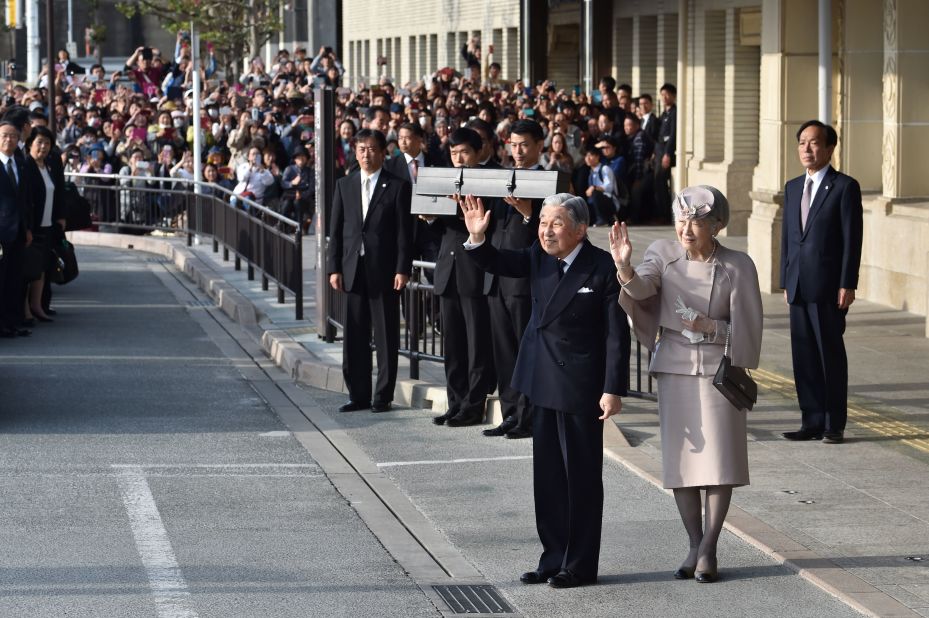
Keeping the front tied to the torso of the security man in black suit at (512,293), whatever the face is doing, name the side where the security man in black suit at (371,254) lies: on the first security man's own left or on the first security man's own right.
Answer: on the first security man's own right

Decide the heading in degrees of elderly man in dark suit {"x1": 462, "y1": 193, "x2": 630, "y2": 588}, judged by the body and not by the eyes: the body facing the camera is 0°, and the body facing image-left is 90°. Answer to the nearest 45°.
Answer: approximately 45°

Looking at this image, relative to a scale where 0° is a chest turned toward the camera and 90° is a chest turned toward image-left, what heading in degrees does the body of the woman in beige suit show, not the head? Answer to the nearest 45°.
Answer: approximately 45°

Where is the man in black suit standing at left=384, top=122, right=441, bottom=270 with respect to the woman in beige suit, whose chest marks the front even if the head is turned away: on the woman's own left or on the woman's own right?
on the woman's own right

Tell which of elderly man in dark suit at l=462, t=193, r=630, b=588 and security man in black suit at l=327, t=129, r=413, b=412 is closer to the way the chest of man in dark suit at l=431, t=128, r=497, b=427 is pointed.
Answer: the elderly man in dark suit

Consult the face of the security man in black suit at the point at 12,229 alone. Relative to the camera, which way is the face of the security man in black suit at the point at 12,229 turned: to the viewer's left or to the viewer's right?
to the viewer's right

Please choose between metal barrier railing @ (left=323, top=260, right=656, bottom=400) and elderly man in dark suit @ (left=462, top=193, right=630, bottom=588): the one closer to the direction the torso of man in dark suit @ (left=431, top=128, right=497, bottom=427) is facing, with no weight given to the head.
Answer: the elderly man in dark suit
